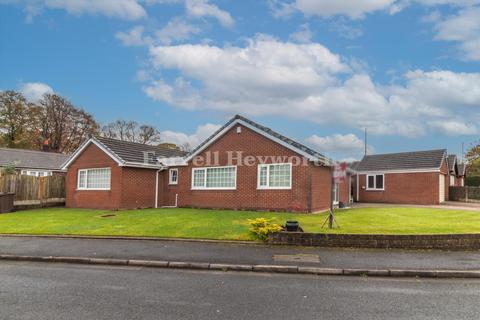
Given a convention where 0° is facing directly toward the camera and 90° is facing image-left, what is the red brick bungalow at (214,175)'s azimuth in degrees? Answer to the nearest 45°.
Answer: approximately 0°

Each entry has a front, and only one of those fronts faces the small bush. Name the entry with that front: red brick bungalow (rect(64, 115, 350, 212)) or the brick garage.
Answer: the red brick bungalow

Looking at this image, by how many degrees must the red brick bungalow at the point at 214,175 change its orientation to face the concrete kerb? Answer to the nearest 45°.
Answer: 0° — it already faces it

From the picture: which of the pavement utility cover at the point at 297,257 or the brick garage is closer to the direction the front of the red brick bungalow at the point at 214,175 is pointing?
the pavement utility cover

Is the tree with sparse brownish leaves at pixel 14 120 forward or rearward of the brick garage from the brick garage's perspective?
rearward

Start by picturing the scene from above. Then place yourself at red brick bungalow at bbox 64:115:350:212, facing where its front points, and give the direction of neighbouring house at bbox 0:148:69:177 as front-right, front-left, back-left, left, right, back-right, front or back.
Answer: back-right

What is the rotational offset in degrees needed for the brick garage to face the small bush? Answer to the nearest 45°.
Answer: approximately 90° to its right

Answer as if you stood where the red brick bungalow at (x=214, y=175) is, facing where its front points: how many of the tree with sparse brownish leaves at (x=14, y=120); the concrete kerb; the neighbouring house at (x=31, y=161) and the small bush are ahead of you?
2
